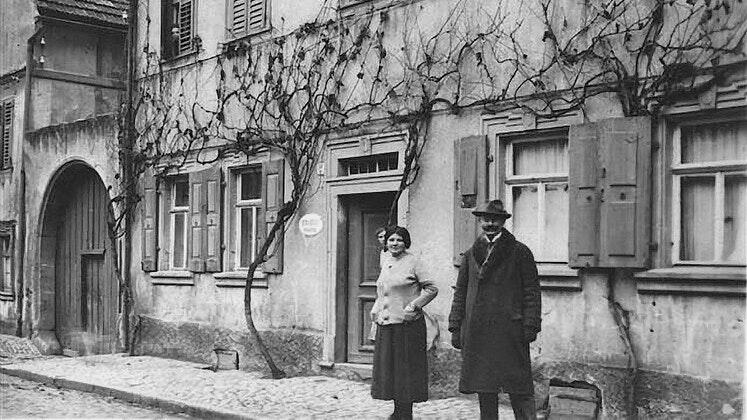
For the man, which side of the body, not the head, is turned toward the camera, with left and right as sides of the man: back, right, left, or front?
front

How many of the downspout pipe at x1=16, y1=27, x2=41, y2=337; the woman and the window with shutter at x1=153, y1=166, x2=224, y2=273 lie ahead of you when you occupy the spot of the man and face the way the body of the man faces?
0

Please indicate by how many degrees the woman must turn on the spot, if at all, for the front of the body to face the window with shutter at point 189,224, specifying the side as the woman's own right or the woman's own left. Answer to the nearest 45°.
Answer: approximately 90° to the woman's own right

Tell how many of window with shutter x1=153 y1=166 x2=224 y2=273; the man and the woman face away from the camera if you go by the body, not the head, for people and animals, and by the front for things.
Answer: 0

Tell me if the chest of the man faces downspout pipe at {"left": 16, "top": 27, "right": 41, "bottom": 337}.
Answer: no

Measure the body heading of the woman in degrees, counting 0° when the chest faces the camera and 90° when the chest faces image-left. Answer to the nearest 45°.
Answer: approximately 45°

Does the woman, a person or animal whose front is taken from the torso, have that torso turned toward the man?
no

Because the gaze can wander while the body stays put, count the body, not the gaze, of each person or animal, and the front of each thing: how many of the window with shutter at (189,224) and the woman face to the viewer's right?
0

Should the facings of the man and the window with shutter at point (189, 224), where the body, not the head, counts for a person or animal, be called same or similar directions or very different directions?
same or similar directions

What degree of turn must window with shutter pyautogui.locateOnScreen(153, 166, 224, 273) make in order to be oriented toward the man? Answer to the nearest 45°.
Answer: approximately 45° to its left

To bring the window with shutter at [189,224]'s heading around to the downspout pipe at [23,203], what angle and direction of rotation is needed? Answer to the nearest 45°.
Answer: approximately 90° to its right

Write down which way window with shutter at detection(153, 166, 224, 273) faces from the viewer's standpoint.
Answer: facing the viewer and to the left of the viewer

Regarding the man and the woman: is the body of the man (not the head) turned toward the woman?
no

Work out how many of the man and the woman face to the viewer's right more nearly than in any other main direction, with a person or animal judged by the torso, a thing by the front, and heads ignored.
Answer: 0

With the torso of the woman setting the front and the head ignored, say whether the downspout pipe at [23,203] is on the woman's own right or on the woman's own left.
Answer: on the woman's own right

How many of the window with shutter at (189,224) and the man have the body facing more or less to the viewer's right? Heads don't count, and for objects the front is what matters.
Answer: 0

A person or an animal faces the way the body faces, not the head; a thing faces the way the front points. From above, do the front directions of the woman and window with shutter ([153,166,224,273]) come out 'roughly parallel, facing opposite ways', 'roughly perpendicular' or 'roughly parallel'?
roughly parallel

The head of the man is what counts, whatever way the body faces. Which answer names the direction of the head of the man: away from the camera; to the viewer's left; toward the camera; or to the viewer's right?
toward the camera
